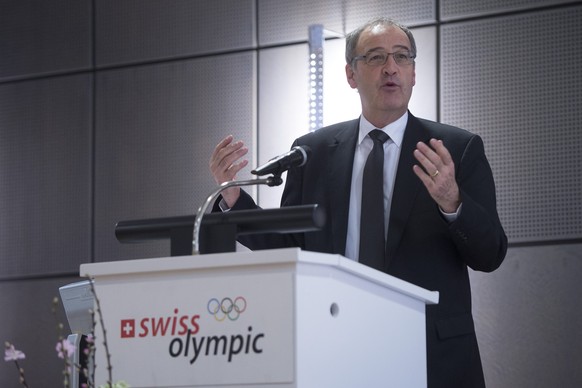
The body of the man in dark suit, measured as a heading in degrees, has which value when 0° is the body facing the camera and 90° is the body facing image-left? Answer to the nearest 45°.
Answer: approximately 0°

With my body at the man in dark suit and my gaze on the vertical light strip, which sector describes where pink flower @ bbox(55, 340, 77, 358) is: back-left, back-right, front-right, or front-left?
back-left

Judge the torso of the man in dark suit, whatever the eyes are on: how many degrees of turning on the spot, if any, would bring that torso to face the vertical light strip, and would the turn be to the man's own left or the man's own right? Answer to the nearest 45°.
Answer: approximately 180°

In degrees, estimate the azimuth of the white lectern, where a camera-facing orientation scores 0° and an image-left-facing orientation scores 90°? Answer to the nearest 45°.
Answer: approximately 45°

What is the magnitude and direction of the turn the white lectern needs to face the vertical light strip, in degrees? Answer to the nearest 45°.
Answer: approximately 135° to its right

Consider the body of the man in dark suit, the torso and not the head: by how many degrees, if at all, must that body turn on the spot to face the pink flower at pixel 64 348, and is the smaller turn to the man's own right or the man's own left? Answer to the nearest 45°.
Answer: approximately 45° to the man's own right

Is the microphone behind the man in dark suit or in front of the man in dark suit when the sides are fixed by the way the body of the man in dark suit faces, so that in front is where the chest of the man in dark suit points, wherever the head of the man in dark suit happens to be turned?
in front

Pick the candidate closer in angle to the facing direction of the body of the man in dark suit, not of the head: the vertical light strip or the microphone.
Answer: the microphone

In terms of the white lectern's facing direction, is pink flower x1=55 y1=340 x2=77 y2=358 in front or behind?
in front
